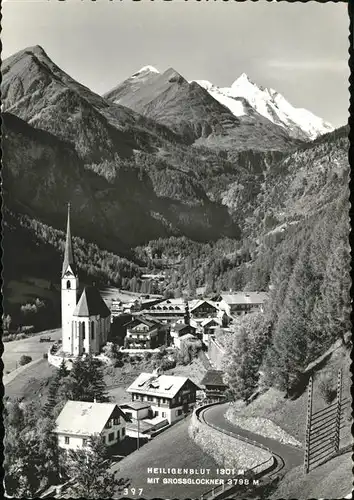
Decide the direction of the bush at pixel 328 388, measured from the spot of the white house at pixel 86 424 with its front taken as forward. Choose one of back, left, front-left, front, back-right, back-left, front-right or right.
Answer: front-left

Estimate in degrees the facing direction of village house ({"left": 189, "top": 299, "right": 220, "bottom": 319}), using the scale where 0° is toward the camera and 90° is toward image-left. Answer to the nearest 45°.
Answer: approximately 0°

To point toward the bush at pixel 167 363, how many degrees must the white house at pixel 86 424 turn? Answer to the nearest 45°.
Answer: approximately 90° to its left

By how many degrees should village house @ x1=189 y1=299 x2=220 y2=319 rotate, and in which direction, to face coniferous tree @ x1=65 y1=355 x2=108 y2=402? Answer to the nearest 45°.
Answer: approximately 45° to its right

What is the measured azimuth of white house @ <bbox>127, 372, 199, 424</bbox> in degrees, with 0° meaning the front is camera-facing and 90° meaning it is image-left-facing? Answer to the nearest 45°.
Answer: approximately 315°

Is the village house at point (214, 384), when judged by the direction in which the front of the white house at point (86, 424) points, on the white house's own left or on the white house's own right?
on the white house's own left

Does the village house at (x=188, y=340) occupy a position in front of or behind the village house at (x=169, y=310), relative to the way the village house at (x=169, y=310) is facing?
in front

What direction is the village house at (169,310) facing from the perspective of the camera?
toward the camera

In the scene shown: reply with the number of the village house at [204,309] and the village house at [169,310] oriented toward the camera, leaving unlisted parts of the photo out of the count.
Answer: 2

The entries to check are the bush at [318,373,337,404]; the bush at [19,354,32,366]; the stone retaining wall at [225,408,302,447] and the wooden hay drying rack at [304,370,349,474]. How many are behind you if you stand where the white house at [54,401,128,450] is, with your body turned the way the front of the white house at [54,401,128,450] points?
1
